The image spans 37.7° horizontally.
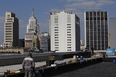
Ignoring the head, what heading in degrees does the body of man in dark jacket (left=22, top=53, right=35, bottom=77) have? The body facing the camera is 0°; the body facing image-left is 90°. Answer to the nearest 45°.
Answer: approximately 180°
